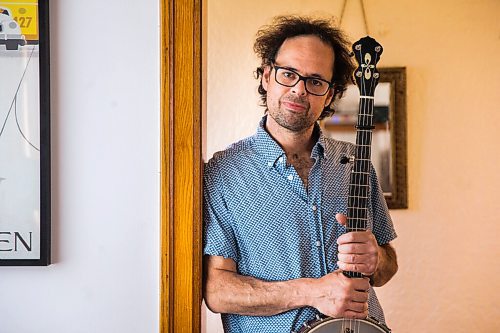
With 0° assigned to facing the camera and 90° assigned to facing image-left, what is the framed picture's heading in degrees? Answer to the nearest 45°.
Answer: approximately 0°

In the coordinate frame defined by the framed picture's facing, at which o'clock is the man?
The man is roughly at 9 o'clock from the framed picture.
